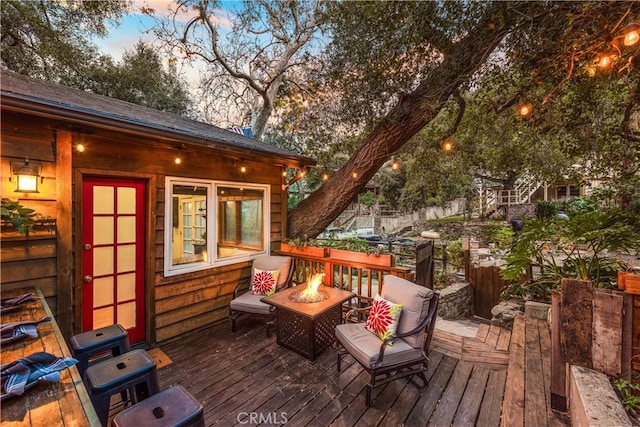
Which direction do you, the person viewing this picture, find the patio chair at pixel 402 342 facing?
facing the viewer and to the left of the viewer

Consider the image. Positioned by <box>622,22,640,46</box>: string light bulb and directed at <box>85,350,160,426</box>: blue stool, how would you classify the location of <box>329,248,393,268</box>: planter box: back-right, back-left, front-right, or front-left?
front-right

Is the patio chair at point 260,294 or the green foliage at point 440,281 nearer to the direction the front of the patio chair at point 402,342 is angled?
the patio chair

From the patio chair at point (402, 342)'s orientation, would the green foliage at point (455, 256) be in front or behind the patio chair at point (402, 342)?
behind

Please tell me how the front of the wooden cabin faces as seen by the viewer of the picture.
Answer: facing the viewer and to the right of the viewer

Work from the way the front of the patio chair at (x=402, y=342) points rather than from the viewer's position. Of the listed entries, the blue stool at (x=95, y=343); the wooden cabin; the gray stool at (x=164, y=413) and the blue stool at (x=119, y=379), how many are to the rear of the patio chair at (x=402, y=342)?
0

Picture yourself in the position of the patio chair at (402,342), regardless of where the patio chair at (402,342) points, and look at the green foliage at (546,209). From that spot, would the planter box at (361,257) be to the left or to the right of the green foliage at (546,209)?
left

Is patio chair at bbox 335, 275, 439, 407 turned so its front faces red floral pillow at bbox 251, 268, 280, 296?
no

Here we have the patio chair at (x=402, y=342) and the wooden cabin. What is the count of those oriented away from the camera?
0

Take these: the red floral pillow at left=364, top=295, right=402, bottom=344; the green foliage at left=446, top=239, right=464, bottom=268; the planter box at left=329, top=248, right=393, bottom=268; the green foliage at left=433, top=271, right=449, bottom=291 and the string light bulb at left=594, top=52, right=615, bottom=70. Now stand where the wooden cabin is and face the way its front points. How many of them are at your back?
0

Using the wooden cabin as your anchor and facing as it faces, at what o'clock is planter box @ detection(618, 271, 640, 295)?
The planter box is roughly at 12 o'clock from the wooden cabin.

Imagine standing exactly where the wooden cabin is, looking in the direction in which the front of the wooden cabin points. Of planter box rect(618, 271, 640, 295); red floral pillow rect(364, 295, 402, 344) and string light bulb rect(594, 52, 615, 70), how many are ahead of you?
3

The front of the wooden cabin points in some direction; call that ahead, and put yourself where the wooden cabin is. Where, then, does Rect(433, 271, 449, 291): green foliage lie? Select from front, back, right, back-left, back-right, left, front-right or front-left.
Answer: front-left

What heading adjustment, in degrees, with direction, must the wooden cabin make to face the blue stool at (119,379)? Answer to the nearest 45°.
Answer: approximately 45° to its right

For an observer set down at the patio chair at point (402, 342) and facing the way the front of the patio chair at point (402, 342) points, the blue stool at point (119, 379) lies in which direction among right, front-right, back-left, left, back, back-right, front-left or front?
front

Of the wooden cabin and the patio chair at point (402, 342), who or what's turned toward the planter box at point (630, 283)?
the wooden cabin

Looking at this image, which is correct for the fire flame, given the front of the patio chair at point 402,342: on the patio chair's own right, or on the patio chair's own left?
on the patio chair's own right

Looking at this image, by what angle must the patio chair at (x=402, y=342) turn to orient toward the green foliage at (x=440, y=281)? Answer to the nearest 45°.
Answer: approximately 135° to its right

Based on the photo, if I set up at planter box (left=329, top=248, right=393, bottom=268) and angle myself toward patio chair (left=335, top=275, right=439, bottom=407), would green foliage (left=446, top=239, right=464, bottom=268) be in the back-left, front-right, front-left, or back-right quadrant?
back-left
